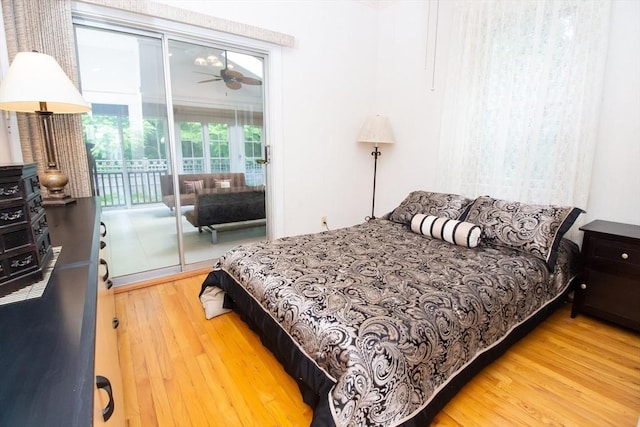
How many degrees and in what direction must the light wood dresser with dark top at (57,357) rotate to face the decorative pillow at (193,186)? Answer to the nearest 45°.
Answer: approximately 45° to its left

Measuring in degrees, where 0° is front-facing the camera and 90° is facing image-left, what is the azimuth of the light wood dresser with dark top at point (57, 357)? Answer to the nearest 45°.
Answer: approximately 270°

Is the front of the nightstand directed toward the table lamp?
yes

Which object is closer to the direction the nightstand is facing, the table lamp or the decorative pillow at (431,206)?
the table lamp

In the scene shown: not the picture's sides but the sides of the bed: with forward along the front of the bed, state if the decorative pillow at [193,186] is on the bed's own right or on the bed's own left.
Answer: on the bed's own right

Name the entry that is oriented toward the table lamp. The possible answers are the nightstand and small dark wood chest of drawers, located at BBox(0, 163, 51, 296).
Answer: the nightstand

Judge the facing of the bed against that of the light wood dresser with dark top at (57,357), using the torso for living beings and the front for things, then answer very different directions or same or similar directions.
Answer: very different directions

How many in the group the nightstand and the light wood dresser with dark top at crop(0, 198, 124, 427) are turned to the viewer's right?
1

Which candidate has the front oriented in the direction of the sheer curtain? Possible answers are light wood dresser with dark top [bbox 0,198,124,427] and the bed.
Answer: the light wood dresser with dark top

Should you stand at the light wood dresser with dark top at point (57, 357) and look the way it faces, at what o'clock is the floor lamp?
The floor lamp is roughly at 11 o'clock from the light wood dresser with dark top.

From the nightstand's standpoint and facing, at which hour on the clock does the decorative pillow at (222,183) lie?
The decorative pillow is roughly at 3 o'clock from the nightstand.

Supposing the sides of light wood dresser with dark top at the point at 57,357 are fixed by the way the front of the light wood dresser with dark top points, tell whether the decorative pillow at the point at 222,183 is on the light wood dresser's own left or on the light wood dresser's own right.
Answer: on the light wood dresser's own left

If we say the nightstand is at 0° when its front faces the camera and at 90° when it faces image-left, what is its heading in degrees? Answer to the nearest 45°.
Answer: approximately 45°

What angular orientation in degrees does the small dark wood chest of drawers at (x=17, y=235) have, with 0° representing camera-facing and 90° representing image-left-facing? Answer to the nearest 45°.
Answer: approximately 315°

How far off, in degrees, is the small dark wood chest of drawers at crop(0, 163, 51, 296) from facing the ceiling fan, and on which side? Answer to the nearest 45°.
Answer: approximately 90° to its left

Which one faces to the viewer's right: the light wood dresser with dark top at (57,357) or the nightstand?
the light wood dresser with dark top

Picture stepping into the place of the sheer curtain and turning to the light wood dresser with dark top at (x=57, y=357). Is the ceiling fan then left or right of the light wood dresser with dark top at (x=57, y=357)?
right

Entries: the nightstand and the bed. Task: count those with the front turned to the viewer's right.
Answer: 0
